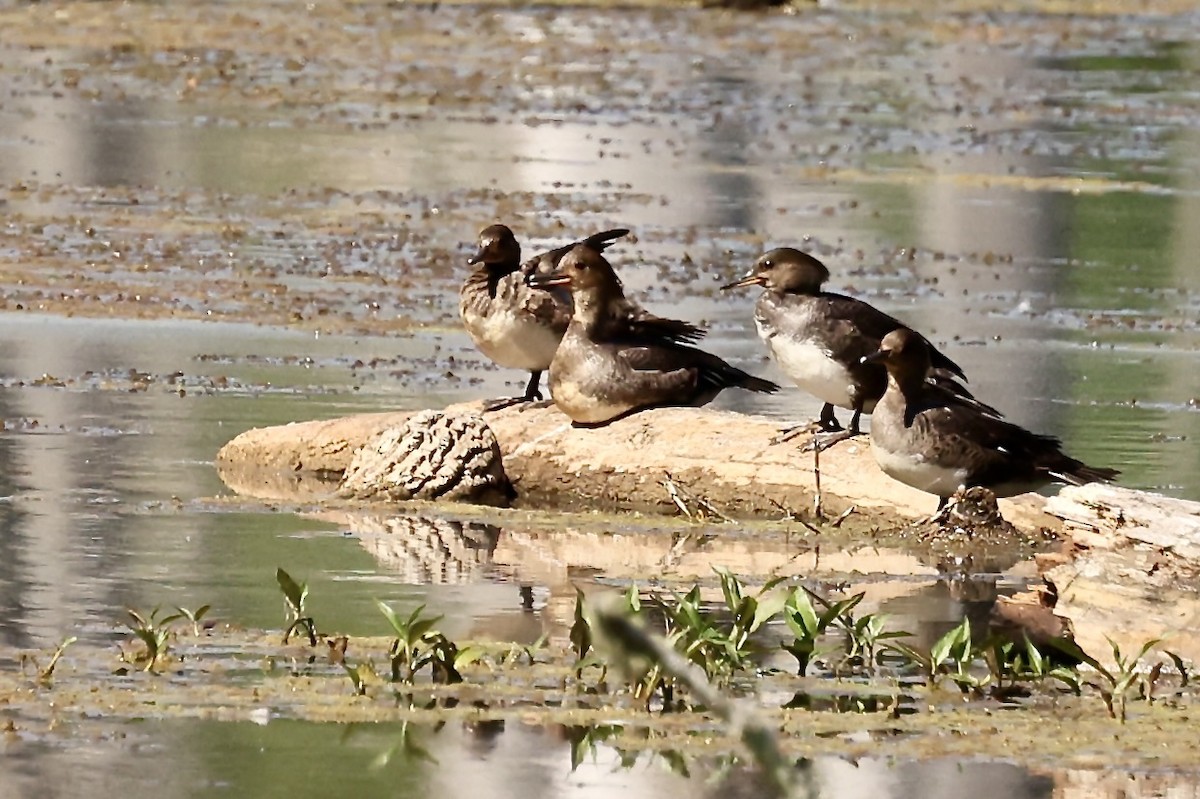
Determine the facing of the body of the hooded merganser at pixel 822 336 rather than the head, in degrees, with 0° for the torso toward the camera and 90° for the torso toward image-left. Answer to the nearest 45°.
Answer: approximately 90°

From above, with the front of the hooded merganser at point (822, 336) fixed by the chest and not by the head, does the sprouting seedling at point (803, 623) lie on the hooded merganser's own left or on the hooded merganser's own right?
on the hooded merganser's own left

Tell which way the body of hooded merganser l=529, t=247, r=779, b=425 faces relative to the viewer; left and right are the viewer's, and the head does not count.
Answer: facing to the left of the viewer

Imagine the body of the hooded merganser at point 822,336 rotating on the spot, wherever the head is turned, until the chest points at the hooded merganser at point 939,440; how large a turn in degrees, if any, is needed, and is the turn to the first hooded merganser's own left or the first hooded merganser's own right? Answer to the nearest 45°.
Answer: approximately 135° to the first hooded merganser's own left

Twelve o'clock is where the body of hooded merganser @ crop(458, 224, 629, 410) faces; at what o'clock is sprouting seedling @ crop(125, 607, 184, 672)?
The sprouting seedling is roughly at 11 o'clock from the hooded merganser.

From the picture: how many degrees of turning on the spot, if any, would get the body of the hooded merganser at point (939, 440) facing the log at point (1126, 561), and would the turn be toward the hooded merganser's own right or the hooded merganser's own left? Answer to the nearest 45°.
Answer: approximately 135° to the hooded merganser's own left

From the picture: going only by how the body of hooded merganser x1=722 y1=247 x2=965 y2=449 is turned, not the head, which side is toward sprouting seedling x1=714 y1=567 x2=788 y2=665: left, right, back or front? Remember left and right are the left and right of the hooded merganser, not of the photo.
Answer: left

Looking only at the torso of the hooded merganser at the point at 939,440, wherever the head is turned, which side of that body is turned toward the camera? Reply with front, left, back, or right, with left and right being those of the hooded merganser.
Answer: left

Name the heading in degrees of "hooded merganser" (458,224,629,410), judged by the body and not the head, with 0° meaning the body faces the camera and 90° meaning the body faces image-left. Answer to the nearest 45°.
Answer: approximately 45°

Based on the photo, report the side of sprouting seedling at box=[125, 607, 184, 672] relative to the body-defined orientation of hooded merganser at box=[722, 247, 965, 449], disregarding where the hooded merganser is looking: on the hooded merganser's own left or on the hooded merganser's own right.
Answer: on the hooded merganser's own left
